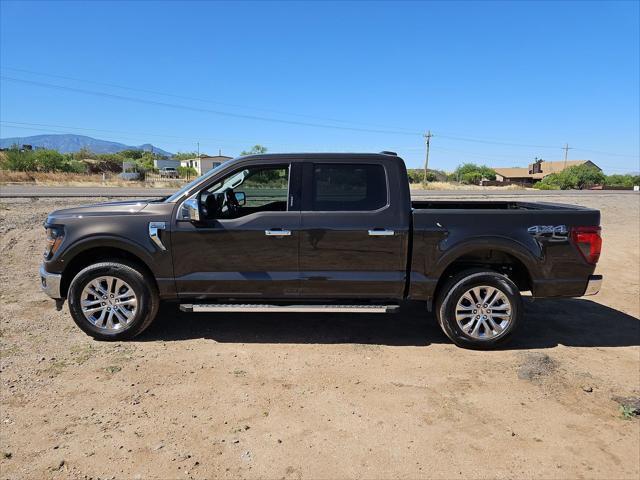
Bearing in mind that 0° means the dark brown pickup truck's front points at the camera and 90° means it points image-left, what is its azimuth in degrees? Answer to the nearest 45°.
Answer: approximately 90°
